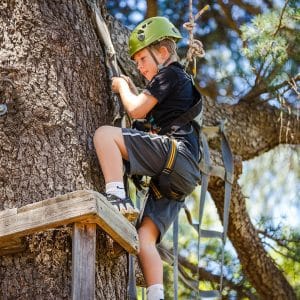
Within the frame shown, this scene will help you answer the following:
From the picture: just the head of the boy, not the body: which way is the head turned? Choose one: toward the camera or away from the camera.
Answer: toward the camera

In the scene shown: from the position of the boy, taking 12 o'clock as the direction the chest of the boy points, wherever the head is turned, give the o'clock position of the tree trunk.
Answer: The tree trunk is roughly at 11 o'clock from the boy.

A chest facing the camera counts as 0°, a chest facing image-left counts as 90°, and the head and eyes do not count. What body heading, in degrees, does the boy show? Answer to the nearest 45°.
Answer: approximately 90°
